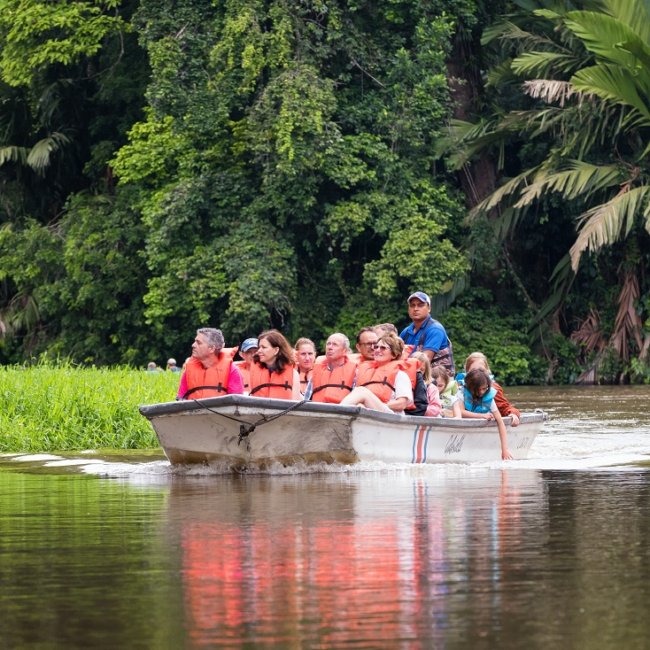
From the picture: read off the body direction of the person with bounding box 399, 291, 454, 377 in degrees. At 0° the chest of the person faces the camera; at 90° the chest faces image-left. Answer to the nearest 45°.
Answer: approximately 45°

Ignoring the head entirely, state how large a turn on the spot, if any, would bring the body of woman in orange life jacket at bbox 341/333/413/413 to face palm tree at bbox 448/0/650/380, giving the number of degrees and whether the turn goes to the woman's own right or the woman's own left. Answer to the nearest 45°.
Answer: approximately 135° to the woman's own right

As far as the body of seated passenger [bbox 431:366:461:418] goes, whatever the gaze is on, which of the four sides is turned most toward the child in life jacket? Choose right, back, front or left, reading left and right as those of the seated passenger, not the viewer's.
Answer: left

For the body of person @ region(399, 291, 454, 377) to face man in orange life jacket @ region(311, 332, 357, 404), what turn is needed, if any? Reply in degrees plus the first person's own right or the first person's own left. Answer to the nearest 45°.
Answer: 0° — they already face them

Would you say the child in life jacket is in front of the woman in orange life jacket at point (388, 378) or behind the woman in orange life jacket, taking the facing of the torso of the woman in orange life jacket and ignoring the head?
behind

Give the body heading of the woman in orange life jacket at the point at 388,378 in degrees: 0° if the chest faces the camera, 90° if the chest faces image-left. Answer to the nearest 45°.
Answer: approximately 45°

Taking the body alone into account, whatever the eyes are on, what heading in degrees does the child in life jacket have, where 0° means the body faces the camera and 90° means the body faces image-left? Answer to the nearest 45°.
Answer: approximately 0°
